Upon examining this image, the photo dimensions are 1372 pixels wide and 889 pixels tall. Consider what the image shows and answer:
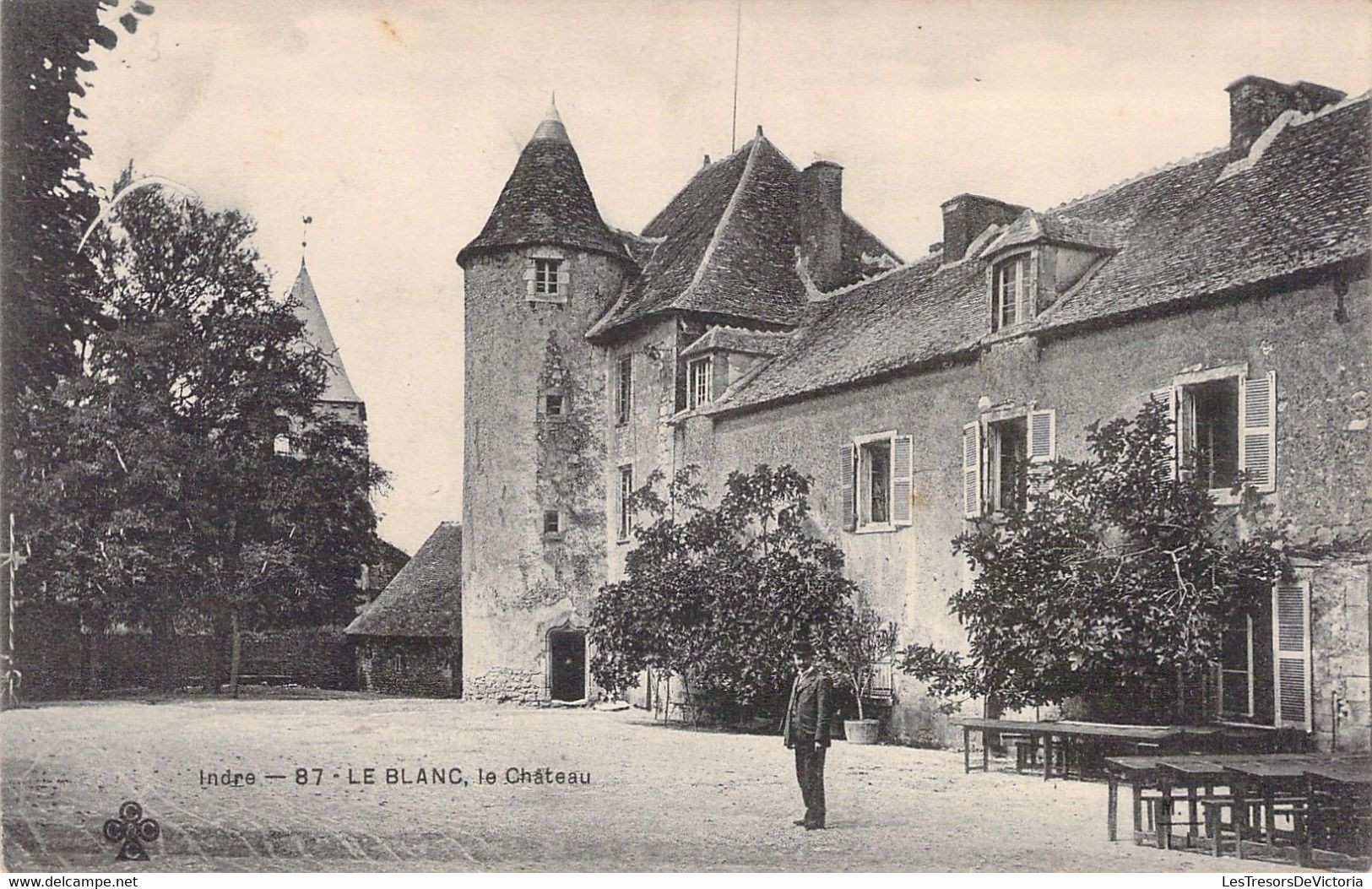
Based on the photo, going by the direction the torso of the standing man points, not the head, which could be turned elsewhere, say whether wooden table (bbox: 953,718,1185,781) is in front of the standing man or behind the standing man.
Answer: behind

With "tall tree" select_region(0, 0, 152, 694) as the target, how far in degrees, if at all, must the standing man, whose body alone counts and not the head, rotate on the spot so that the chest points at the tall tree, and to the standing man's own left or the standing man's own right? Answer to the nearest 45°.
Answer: approximately 45° to the standing man's own right

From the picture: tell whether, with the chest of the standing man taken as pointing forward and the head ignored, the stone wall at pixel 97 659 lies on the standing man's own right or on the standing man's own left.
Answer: on the standing man's own right

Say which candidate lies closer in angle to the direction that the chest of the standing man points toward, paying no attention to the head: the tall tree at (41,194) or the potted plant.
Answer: the tall tree

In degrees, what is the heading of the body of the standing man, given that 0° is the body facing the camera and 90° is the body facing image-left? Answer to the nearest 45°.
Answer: approximately 45°

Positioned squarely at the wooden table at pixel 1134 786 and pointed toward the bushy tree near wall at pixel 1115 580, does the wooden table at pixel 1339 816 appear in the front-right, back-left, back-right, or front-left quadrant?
back-right
